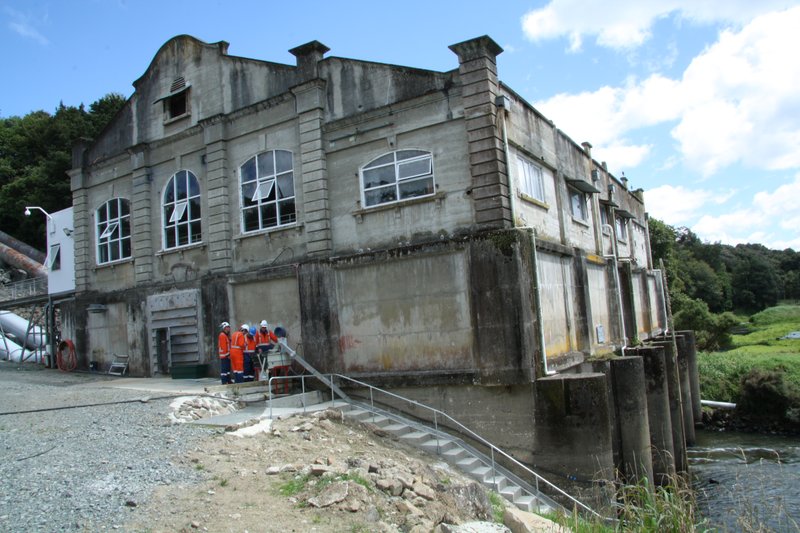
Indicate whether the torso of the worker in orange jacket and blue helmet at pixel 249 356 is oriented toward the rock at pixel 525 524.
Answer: no

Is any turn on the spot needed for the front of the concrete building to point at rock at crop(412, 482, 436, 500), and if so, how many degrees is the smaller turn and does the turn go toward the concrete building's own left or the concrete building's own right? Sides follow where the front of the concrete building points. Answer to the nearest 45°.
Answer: approximately 45° to the concrete building's own left

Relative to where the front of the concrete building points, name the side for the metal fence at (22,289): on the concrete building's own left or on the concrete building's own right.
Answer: on the concrete building's own right

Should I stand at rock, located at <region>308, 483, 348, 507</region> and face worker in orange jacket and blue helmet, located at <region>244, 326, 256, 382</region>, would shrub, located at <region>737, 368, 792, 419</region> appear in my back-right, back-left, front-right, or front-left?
front-right

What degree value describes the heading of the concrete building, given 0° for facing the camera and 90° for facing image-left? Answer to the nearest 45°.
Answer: approximately 45°

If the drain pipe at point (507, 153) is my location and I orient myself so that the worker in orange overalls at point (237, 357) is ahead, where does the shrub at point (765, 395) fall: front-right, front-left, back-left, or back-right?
back-right

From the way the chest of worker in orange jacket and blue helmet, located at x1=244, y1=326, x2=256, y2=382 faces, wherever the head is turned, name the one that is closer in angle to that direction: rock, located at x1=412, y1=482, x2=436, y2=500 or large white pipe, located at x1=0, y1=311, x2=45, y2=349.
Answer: the rock
